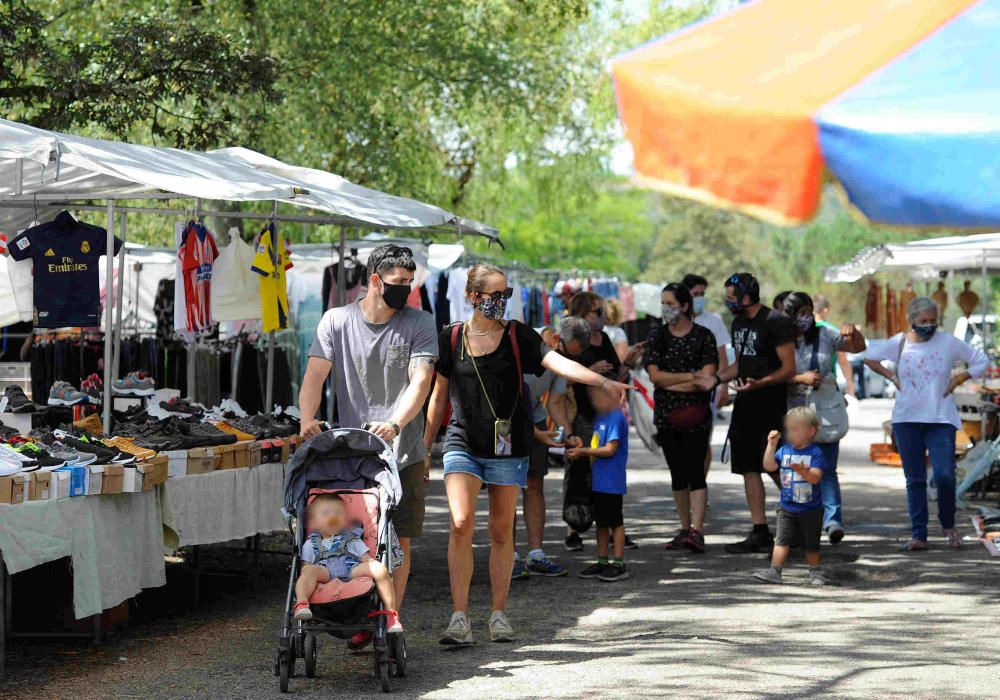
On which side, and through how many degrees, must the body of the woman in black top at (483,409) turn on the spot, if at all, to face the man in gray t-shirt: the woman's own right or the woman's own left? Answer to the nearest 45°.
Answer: approximately 45° to the woman's own right

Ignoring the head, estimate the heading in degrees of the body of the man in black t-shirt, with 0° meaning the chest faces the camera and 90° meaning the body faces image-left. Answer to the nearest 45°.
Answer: approximately 45°

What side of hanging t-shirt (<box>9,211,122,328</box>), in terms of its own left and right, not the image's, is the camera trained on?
front

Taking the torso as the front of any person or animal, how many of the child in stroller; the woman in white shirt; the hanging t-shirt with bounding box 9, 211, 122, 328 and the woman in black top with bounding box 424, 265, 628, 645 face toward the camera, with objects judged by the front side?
4

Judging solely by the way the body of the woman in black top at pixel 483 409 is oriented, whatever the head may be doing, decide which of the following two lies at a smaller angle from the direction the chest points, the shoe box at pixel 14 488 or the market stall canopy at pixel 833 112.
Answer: the market stall canopy

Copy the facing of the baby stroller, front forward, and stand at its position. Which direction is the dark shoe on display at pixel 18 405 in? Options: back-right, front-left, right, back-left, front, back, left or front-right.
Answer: back-right

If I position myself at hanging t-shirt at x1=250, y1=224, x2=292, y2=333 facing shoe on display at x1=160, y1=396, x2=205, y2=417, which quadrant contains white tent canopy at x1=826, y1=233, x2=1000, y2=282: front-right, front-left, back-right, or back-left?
back-left

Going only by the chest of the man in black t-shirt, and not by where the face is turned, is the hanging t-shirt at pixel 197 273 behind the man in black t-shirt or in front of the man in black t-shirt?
in front

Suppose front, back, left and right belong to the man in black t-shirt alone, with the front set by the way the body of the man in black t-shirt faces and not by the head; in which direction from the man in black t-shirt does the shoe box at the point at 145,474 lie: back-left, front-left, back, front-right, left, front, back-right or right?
front

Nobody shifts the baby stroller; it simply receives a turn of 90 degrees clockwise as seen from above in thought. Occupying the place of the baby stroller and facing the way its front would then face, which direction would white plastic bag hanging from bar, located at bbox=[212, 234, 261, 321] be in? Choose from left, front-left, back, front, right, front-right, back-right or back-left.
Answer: right

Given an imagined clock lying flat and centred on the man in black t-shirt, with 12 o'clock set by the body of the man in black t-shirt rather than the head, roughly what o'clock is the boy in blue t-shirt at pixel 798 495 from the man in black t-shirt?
The boy in blue t-shirt is roughly at 10 o'clock from the man in black t-shirt.

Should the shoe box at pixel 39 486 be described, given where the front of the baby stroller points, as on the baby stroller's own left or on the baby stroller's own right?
on the baby stroller's own right

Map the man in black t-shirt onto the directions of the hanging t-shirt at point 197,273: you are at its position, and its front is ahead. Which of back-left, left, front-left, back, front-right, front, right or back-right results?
front-left

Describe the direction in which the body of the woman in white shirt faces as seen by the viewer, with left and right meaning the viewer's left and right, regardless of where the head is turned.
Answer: facing the viewer

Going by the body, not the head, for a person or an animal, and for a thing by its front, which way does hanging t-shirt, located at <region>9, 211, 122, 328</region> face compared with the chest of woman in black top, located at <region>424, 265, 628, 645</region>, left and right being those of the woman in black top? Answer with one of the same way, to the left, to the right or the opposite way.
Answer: the same way

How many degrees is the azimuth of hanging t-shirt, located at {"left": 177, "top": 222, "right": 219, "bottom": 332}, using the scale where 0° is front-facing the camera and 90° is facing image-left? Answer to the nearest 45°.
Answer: approximately 315°

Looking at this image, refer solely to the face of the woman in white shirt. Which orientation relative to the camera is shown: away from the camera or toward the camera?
toward the camera

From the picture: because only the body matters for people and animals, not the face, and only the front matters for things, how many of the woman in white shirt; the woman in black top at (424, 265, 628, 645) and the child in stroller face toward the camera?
3
